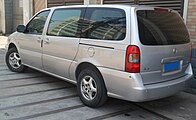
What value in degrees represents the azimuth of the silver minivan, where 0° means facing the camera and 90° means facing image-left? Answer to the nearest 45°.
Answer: approximately 135°
